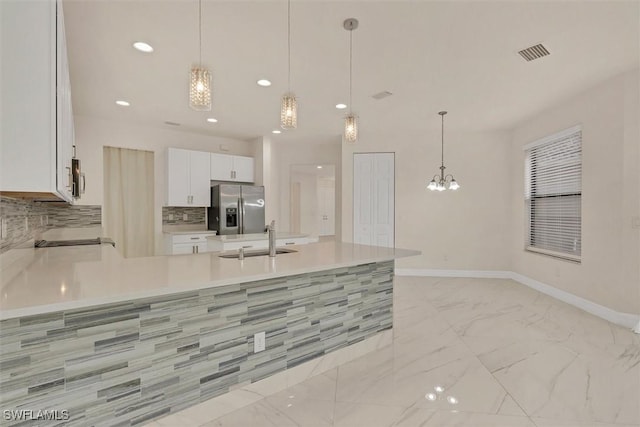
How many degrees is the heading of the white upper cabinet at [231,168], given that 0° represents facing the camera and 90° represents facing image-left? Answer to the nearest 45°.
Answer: approximately 0°

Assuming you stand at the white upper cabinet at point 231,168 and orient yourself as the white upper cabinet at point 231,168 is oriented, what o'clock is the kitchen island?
The kitchen island is roughly at 12 o'clock from the white upper cabinet.

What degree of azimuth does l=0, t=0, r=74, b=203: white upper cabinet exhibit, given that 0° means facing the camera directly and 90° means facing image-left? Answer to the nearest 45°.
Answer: approximately 270°

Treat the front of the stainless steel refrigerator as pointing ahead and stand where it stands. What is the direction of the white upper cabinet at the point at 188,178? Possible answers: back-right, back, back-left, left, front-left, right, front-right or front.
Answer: right

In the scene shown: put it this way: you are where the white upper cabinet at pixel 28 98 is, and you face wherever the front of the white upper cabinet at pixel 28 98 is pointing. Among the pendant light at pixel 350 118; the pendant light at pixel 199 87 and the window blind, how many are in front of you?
3

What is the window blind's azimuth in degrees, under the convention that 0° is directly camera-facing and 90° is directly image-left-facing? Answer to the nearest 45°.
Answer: approximately 45°

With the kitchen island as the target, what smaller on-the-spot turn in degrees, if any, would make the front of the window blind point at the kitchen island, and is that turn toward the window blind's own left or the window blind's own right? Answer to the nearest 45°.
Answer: approximately 45° to the window blind's own left

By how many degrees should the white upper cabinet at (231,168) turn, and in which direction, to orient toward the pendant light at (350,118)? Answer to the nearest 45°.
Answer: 0° — it already faces it

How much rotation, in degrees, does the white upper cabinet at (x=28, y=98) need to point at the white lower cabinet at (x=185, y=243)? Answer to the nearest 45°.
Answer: approximately 45° to its left

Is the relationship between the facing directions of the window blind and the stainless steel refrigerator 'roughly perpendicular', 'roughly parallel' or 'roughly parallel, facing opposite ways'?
roughly perpendicular

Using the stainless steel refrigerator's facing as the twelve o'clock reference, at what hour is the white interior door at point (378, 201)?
The white interior door is roughly at 9 o'clock from the stainless steel refrigerator.

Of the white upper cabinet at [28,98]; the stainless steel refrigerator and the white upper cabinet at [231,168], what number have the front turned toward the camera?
2

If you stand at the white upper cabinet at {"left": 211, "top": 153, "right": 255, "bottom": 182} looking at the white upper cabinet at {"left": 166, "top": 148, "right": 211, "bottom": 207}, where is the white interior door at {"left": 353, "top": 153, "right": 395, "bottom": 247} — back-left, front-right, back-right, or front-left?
back-left
